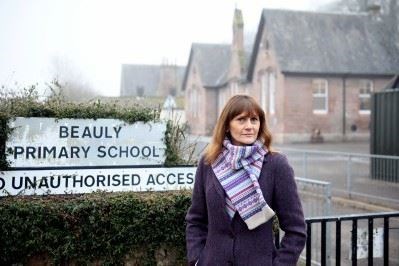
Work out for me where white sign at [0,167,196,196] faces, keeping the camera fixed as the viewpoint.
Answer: facing the viewer

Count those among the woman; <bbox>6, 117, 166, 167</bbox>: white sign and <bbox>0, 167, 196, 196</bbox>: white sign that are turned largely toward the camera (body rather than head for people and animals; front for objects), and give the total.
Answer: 3

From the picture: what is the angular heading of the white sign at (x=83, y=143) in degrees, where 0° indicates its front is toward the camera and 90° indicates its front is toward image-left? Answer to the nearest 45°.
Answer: approximately 0°

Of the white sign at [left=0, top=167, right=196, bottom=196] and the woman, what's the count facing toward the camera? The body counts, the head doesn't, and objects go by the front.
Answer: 2

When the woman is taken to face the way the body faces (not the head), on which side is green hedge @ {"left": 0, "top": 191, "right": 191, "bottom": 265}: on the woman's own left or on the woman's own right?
on the woman's own right

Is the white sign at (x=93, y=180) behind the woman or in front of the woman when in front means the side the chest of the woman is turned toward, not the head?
behind
